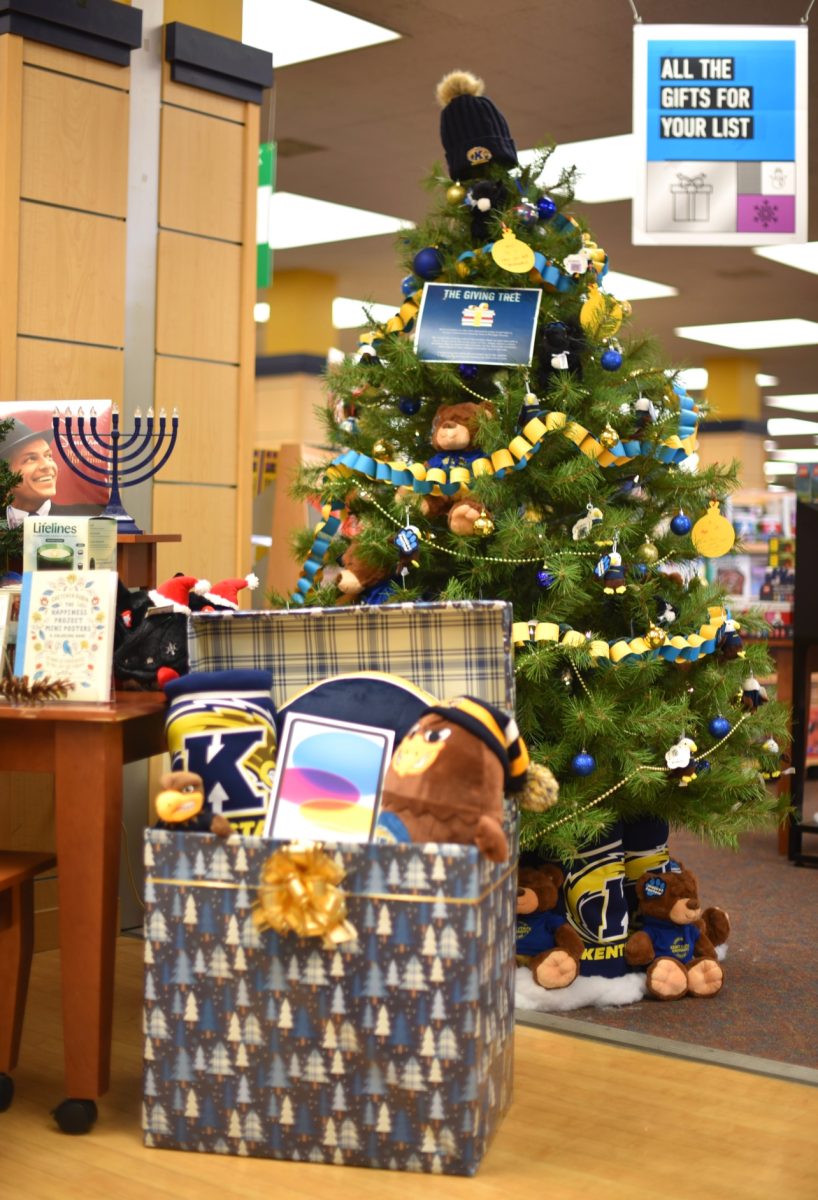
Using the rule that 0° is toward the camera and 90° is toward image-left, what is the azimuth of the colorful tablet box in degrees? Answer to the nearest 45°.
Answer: approximately 0°

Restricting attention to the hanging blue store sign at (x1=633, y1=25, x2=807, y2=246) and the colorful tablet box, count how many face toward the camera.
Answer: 2
